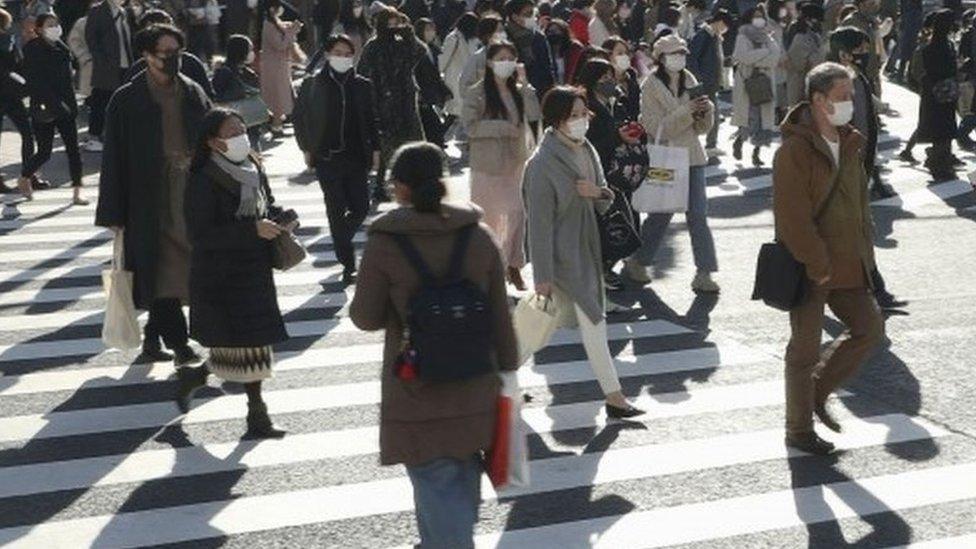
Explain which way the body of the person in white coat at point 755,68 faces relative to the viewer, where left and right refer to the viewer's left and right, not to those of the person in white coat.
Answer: facing the viewer

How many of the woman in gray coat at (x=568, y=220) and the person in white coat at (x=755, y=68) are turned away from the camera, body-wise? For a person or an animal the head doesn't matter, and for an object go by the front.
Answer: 0

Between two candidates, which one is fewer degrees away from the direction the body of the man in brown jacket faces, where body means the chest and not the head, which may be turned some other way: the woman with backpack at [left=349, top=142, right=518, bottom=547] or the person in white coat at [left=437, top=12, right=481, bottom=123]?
the woman with backpack

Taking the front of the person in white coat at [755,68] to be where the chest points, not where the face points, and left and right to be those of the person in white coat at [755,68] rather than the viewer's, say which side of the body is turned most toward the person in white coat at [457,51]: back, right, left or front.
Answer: right

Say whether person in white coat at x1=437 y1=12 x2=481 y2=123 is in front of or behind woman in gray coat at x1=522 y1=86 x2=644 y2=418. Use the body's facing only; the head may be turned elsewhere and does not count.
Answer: behind

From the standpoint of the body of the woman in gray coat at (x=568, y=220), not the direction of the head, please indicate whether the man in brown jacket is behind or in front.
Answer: in front

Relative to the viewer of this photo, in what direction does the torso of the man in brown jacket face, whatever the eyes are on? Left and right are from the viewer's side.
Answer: facing the viewer and to the right of the viewer

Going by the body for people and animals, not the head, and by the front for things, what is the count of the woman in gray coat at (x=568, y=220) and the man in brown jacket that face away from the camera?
0

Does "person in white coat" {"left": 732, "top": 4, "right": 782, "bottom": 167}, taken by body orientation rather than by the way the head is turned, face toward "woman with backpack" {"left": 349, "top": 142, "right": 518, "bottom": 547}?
yes

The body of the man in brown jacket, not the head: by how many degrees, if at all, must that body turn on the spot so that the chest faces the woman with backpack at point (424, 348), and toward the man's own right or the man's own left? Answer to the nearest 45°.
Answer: approximately 90° to the man's own right

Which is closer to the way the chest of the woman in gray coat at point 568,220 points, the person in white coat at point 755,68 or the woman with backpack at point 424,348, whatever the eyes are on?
the woman with backpack

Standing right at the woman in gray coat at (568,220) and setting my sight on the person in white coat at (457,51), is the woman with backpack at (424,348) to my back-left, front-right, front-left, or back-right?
back-left

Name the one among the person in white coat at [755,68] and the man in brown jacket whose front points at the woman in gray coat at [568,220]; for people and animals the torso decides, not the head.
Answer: the person in white coat
